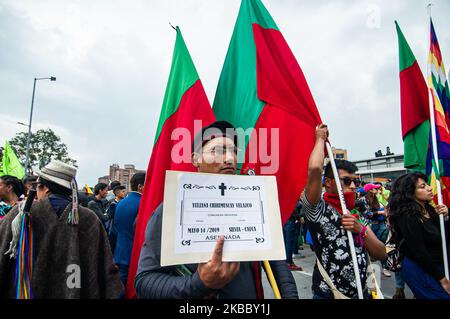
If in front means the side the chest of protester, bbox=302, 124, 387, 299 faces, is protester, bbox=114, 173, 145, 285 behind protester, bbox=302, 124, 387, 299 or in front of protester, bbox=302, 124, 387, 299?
behind

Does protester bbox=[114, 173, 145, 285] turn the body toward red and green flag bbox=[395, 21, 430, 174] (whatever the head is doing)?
no

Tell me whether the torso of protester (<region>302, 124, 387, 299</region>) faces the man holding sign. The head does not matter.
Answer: no

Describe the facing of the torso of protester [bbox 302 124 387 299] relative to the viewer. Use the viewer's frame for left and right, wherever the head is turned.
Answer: facing the viewer and to the right of the viewer

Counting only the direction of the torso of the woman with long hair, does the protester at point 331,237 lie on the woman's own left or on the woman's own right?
on the woman's own right

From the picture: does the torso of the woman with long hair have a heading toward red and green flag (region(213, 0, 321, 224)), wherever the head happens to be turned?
no

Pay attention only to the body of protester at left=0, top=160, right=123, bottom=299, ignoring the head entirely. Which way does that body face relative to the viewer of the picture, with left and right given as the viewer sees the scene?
facing away from the viewer and to the left of the viewer

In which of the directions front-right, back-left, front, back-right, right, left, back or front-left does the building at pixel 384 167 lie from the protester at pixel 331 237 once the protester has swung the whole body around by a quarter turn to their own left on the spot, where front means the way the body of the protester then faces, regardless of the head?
front-left
